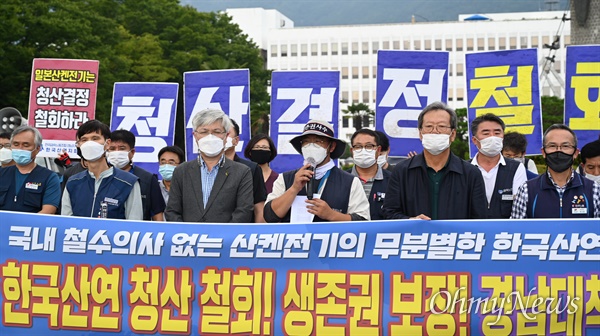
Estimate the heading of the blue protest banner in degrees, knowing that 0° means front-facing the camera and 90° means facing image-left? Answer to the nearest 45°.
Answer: approximately 0°

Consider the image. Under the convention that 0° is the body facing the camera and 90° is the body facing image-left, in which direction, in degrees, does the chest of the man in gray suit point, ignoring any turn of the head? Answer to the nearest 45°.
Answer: approximately 0°

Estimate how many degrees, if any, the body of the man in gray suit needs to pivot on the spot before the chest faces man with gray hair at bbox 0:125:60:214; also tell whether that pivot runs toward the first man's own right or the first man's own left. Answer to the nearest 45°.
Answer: approximately 135° to the first man's own right

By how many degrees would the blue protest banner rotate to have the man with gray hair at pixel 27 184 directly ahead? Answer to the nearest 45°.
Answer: approximately 135° to its right

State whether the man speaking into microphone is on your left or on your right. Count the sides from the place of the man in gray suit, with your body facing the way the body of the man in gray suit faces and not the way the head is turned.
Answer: on your left
